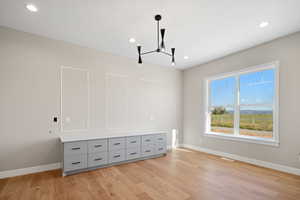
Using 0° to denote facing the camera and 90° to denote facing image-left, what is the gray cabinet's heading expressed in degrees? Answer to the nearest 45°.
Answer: approximately 315°

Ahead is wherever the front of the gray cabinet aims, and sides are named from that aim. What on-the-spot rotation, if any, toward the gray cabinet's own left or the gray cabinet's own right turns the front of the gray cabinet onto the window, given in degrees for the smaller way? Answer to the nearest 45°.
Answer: approximately 45° to the gray cabinet's own left

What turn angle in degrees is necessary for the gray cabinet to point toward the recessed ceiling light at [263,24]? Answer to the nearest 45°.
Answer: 0° — it already faces it
